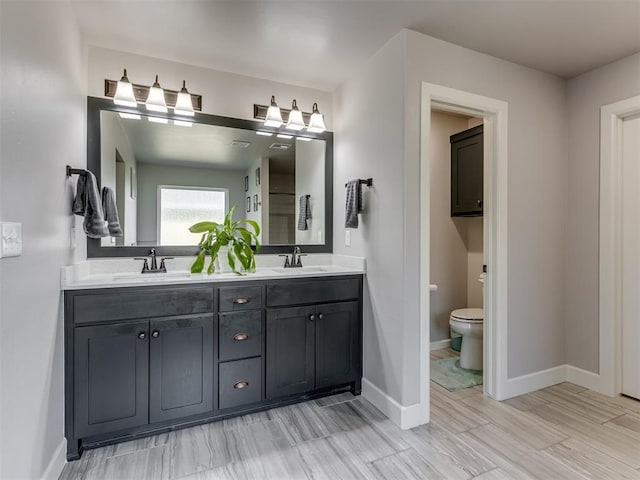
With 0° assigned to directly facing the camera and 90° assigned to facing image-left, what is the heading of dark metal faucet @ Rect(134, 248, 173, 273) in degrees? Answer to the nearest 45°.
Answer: approximately 0°

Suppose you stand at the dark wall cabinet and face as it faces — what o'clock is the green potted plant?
The green potted plant is roughly at 12 o'clock from the dark wall cabinet.

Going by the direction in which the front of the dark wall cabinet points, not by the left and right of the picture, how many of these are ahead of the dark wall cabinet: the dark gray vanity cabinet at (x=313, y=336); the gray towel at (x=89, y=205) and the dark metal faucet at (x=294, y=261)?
3

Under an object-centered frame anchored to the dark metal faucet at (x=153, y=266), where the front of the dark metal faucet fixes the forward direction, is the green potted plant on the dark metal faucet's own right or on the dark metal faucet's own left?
on the dark metal faucet's own left

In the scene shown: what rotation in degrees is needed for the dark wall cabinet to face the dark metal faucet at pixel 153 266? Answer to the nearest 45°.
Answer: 0° — it already faces it

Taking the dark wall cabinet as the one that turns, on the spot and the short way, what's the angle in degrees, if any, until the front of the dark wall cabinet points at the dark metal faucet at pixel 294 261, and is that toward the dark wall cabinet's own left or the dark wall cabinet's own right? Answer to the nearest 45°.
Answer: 0° — it already faces it

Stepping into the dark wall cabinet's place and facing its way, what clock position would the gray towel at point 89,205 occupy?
The gray towel is roughly at 12 o'clock from the dark wall cabinet.
